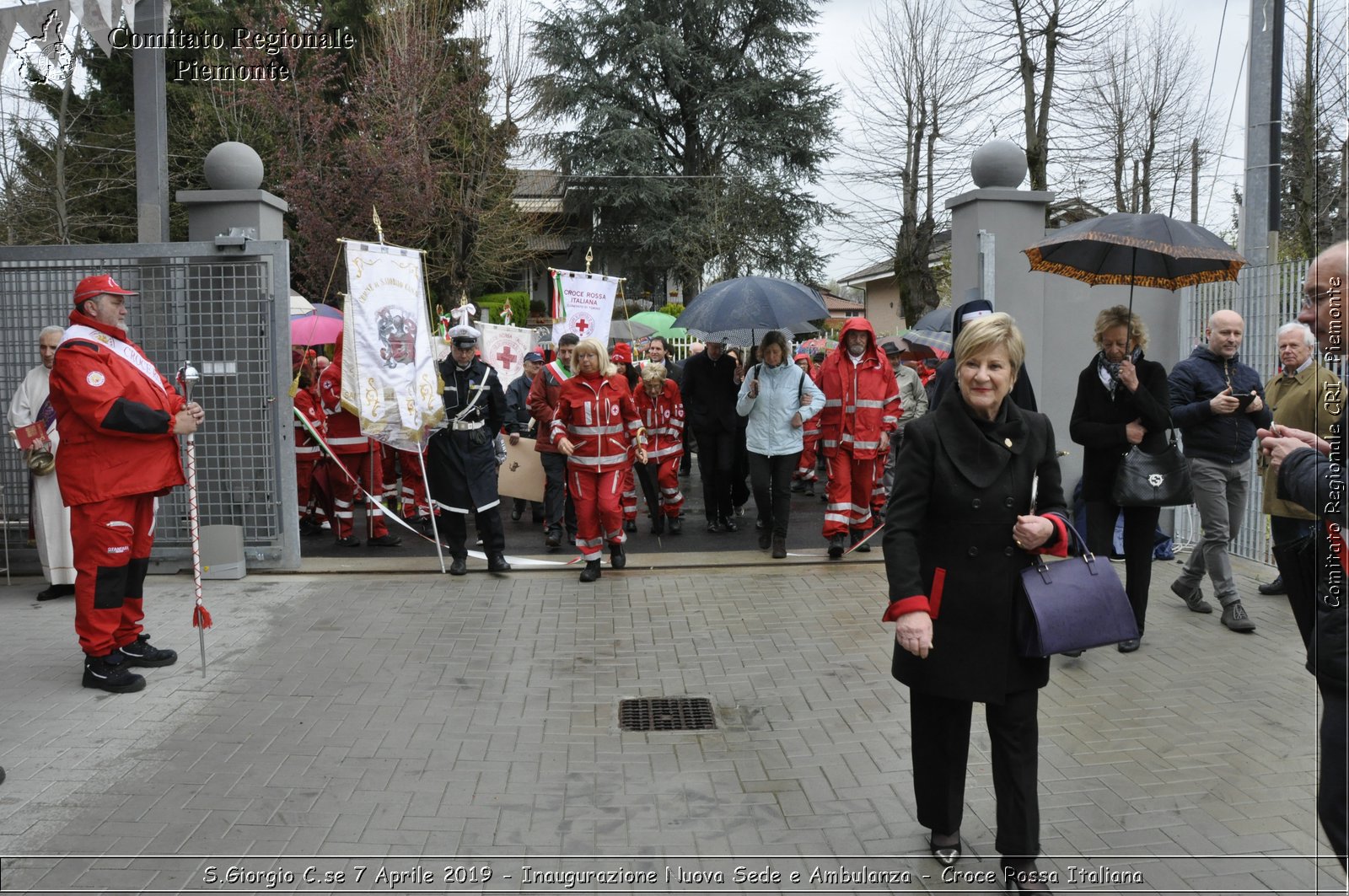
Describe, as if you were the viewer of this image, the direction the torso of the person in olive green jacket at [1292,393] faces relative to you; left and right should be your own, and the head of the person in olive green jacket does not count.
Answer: facing the viewer and to the left of the viewer

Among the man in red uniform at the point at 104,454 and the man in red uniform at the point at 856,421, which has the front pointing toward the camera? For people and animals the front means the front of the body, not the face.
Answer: the man in red uniform at the point at 856,421

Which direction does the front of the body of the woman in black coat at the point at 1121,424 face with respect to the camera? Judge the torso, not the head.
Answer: toward the camera

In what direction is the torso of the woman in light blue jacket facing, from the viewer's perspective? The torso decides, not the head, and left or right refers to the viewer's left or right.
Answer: facing the viewer

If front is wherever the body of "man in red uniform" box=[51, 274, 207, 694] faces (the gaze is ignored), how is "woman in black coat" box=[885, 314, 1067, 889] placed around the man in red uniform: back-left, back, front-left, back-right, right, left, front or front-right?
front-right

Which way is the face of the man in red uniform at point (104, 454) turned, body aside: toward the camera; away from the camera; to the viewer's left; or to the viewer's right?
to the viewer's right

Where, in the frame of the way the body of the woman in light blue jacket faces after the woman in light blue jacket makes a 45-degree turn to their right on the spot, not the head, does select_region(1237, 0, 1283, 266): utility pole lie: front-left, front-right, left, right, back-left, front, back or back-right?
back-left

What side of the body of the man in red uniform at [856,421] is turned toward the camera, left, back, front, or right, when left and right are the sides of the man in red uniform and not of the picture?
front

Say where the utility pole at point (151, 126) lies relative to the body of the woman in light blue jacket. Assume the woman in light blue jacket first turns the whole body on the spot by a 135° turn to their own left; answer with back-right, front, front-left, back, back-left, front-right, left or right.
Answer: back-left

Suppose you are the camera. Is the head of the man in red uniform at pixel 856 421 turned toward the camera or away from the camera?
toward the camera

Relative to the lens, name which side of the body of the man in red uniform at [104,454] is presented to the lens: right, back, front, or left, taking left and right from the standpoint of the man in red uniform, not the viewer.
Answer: right

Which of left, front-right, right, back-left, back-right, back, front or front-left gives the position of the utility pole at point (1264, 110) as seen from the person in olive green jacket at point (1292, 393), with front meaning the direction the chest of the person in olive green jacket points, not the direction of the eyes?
back-right

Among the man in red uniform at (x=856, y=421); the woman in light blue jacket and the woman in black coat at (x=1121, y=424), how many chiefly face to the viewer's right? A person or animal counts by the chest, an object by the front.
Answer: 0

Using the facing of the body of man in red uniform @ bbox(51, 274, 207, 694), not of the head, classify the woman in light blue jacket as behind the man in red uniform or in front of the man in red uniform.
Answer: in front

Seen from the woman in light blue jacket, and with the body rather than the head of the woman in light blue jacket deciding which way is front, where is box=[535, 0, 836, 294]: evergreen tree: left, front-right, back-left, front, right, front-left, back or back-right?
back

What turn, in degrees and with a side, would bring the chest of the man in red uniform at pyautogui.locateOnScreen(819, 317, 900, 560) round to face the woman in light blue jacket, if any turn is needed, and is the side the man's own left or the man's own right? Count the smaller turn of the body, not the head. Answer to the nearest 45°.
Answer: approximately 90° to the man's own right

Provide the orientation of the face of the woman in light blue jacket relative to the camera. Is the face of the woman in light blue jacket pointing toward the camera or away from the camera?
toward the camera

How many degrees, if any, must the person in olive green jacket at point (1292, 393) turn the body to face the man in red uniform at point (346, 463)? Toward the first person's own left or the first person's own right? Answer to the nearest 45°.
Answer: approximately 45° to the first person's own right

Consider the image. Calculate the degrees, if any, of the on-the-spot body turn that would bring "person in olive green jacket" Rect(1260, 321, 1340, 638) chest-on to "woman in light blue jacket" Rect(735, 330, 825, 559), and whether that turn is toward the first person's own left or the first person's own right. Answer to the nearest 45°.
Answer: approximately 90° to the first person's own right
